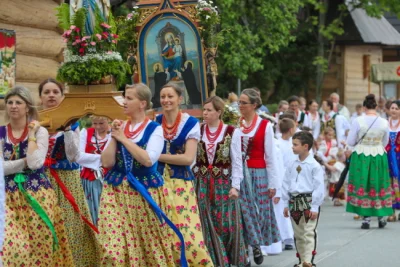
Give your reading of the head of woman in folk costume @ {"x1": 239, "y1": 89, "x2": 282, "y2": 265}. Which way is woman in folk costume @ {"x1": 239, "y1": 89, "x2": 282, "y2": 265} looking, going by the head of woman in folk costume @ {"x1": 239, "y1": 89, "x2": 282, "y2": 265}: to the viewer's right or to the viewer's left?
to the viewer's left

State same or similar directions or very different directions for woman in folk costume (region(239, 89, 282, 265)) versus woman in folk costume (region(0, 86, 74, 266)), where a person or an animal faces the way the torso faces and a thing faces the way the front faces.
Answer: same or similar directions

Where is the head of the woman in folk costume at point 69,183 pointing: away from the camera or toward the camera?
toward the camera

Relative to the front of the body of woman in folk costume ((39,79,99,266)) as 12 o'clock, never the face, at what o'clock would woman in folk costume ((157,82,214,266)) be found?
woman in folk costume ((157,82,214,266)) is roughly at 8 o'clock from woman in folk costume ((39,79,99,266)).

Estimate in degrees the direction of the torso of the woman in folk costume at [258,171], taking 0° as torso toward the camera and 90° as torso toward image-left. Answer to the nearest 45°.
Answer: approximately 45°

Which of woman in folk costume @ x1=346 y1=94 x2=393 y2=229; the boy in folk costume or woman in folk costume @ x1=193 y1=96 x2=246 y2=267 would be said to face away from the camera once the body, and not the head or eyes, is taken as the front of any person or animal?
woman in folk costume @ x1=346 y1=94 x2=393 y2=229

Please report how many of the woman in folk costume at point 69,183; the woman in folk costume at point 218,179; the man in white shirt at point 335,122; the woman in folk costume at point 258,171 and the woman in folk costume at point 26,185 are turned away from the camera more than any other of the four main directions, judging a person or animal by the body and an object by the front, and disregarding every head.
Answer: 0

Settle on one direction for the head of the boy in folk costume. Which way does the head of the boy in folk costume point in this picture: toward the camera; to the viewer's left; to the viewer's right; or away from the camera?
to the viewer's left

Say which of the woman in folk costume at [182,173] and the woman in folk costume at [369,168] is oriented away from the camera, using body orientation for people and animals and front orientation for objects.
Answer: the woman in folk costume at [369,168]

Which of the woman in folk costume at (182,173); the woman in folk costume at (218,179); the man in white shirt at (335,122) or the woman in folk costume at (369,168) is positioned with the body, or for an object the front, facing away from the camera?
the woman in folk costume at (369,168)

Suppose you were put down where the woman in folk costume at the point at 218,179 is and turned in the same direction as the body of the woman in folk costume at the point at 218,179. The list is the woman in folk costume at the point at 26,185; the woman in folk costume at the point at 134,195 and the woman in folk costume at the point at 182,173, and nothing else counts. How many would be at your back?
0

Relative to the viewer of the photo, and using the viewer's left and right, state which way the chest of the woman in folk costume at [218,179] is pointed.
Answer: facing the viewer and to the left of the viewer
